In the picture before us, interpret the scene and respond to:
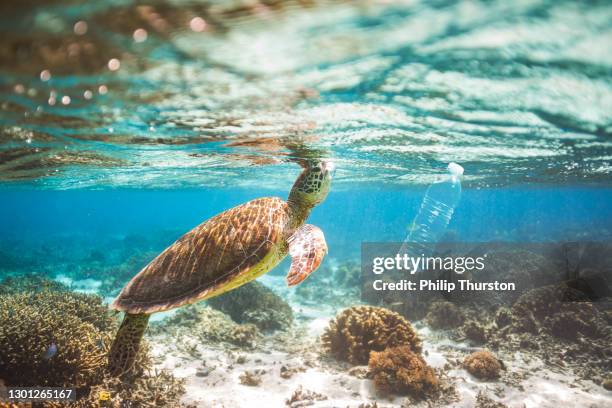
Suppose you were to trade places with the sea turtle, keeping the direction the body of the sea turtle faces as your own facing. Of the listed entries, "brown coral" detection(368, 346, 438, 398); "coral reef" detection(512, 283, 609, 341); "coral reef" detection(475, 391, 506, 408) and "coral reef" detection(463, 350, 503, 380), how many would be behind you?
0

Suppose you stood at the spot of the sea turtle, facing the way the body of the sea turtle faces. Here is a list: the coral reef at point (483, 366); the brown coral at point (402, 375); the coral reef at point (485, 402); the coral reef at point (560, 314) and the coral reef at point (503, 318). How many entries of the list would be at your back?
0

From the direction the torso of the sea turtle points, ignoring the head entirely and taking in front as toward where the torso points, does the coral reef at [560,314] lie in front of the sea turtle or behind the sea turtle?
in front

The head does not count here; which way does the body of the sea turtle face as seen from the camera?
to the viewer's right

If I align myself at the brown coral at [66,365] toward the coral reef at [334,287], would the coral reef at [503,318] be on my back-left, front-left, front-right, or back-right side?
front-right

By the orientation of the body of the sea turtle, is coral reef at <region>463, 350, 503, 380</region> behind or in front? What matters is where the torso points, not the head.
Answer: in front

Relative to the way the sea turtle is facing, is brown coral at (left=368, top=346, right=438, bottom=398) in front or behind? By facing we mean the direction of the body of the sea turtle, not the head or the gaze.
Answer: in front
